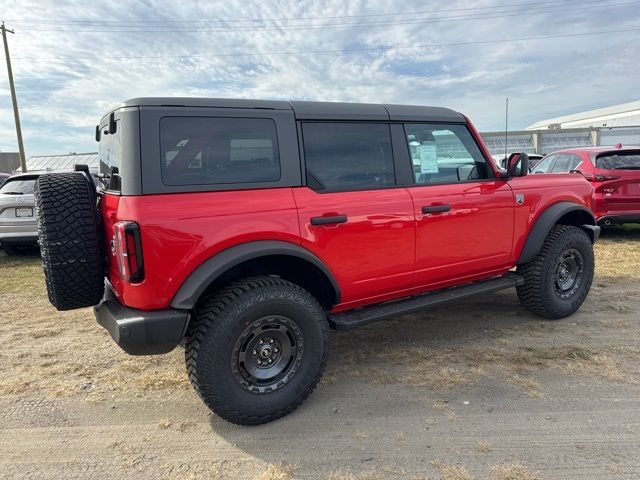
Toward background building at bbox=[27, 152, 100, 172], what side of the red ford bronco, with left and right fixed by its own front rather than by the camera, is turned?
left

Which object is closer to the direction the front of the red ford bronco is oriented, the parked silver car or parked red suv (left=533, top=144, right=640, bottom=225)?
the parked red suv

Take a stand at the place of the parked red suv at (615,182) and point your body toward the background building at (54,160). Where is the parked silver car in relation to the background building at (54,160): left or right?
left

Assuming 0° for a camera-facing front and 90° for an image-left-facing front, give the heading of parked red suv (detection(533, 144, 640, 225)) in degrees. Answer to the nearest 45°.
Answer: approximately 135°

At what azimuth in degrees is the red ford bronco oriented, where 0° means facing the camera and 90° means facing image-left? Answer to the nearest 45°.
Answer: approximately 225°

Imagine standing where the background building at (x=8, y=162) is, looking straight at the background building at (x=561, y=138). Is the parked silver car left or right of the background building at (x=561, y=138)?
right

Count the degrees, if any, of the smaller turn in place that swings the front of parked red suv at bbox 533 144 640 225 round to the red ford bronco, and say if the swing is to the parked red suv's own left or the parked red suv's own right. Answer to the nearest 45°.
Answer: approximately 135° to the parked red suv's own left

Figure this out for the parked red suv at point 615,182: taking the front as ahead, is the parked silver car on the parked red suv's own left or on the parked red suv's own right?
on the parked red suv's own left

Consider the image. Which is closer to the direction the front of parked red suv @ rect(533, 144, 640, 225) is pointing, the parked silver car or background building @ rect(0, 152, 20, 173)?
the background building

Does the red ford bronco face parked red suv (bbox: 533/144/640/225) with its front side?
yes

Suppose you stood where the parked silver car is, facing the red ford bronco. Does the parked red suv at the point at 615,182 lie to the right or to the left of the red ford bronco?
left
